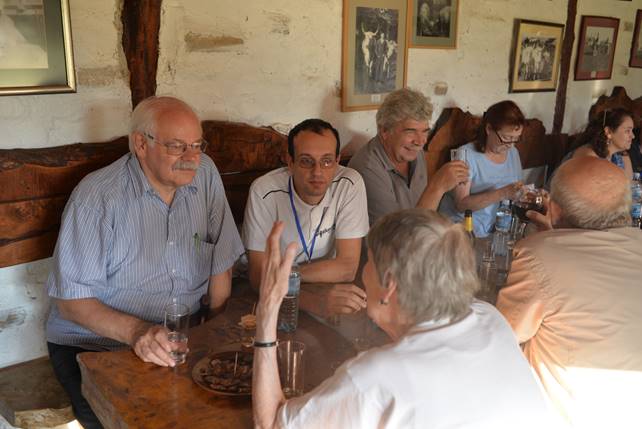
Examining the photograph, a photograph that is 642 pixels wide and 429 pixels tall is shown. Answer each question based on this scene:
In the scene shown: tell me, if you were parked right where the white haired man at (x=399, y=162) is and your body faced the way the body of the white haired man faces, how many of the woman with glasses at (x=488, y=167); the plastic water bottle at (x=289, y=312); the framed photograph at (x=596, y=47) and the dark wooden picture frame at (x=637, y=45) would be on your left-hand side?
3

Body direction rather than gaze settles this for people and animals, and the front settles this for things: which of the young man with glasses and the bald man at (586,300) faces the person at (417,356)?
the young man with glasses

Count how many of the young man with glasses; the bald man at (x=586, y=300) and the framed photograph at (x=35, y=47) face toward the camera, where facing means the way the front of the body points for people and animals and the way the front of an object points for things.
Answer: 2

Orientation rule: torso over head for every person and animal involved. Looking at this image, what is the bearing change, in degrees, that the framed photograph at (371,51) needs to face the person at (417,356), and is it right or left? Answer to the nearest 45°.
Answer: approximately 45° to its right

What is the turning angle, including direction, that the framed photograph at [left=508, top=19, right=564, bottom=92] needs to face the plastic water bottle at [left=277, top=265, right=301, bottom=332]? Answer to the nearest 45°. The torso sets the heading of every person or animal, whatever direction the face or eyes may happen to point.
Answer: approximately 45° to its right

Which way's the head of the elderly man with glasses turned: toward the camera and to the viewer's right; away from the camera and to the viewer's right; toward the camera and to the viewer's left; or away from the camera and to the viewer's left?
toward the camera and to the viewer's right

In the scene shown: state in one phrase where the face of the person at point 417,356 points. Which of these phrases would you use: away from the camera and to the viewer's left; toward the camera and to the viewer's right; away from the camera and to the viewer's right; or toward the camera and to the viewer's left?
away from the camera and to the viewer's left

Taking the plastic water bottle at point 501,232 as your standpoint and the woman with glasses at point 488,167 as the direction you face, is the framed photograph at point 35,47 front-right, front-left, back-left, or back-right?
back-left

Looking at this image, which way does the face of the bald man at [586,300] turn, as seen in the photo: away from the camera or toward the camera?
away from the camera

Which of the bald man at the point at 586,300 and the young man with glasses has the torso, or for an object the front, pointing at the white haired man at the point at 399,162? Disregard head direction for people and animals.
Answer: the bald man

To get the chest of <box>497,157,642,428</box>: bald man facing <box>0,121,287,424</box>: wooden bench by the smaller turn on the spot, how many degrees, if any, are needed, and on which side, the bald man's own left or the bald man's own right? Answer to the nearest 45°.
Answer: approximately 45° to the bald man's own left

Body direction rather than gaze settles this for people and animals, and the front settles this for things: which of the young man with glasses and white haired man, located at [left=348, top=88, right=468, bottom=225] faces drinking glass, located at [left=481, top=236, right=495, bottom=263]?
the white haired man

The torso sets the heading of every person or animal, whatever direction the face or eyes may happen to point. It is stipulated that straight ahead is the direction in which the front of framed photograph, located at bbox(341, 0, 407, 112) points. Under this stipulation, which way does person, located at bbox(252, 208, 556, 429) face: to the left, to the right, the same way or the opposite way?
the opposite way
